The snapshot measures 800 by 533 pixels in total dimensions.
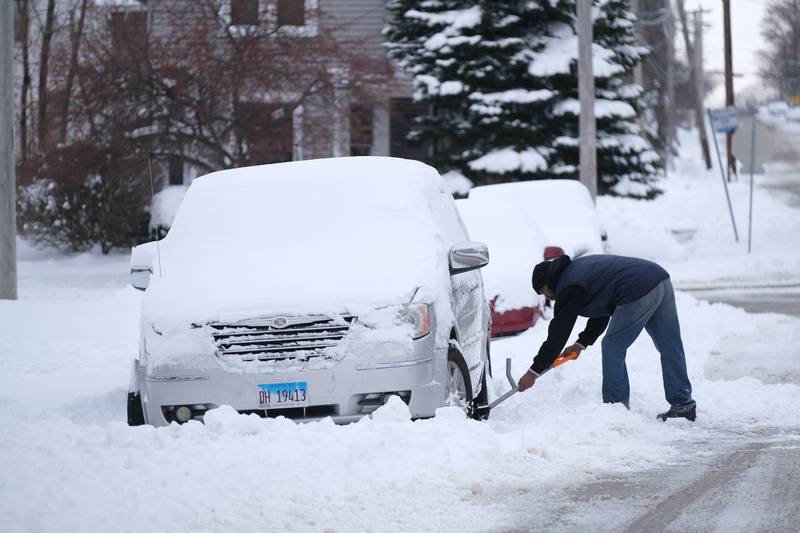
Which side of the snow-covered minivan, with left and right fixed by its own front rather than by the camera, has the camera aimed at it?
front

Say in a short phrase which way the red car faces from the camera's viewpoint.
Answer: facing the viewer

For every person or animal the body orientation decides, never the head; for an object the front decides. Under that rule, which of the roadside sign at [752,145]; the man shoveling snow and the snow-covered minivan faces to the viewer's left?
the man shoveling snow

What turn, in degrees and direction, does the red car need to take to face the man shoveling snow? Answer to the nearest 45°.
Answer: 0° — it already faces them

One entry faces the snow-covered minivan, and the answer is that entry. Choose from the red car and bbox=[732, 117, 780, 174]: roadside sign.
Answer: the red car

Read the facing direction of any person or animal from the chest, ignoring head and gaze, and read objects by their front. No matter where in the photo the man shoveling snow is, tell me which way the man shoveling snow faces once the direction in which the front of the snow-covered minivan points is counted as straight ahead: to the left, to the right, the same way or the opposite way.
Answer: to the right

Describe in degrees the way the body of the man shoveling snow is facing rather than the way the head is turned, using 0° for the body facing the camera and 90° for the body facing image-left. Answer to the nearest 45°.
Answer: approximately 90°
